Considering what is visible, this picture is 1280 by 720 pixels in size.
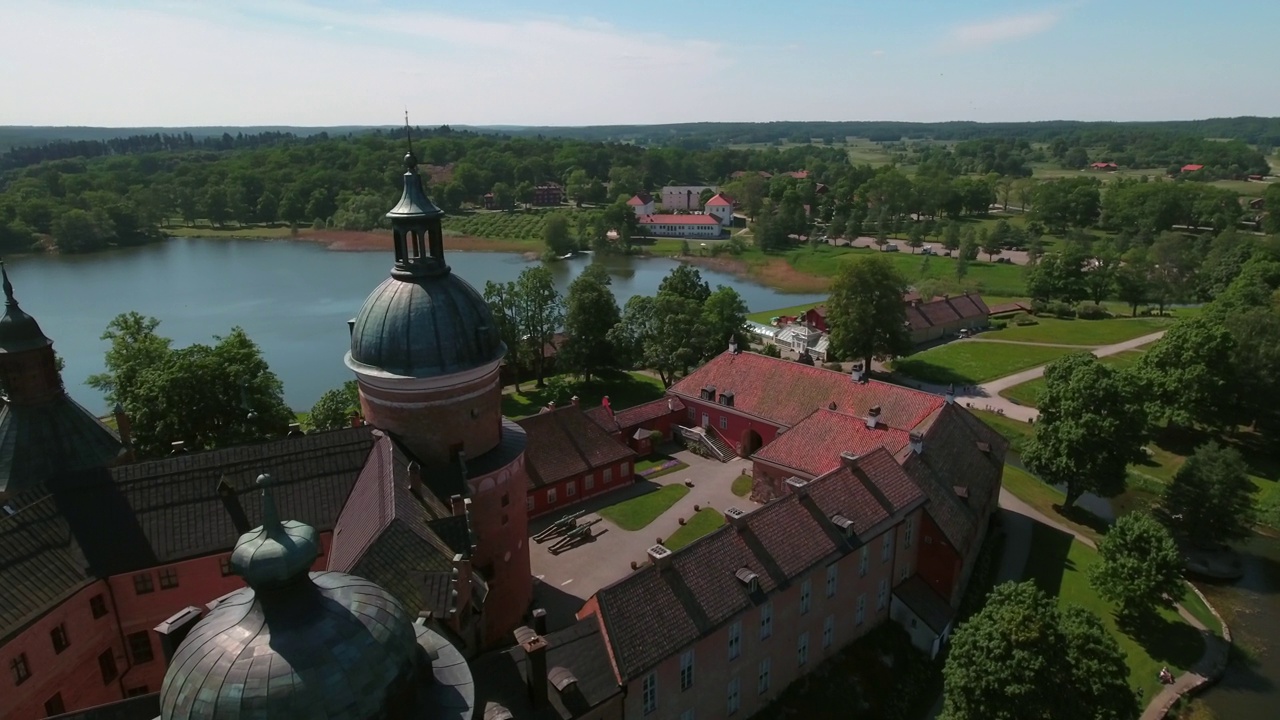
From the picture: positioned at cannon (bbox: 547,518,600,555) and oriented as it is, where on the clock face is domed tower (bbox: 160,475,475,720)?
The domed tower is roughly at 5 o'clock from the cannon.

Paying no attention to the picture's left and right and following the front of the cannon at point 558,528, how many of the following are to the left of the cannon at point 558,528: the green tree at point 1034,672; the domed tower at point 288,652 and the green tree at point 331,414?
1

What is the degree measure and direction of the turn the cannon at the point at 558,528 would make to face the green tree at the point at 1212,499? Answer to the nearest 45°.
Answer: approximately 45° to its right

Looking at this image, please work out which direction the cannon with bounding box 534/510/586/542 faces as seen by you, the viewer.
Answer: facing away from the viewer and to the right of the viewer

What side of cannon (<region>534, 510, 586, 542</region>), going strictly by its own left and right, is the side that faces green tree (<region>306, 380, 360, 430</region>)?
left

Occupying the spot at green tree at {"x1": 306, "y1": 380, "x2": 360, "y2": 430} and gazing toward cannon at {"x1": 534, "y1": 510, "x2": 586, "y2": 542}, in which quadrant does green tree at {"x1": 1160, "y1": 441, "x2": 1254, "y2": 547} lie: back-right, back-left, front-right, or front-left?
front-left

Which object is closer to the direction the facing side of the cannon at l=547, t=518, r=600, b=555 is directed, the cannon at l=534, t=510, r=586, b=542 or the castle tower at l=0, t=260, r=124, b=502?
the cannon

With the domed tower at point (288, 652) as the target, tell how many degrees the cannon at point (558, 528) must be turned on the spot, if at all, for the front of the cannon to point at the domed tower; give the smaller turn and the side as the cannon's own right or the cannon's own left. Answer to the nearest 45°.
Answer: approximately 135° to the cannon's own right

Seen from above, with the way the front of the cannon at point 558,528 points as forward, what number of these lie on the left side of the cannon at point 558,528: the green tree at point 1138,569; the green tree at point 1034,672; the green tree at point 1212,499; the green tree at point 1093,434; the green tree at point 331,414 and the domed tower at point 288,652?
1

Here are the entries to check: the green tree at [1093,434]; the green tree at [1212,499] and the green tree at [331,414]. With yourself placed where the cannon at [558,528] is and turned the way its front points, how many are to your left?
1

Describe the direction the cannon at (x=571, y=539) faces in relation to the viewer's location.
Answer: facing away from the viewer and to the right of the viewer

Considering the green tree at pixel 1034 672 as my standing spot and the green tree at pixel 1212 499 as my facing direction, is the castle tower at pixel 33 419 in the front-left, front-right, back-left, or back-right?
back-left

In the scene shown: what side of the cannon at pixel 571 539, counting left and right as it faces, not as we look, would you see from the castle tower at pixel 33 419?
back

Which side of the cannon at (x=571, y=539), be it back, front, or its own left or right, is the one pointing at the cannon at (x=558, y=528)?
left

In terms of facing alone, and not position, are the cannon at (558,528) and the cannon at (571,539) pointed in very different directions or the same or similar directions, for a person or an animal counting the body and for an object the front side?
same or similar directions

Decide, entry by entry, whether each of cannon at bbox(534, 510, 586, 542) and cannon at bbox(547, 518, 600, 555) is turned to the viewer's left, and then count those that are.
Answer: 0

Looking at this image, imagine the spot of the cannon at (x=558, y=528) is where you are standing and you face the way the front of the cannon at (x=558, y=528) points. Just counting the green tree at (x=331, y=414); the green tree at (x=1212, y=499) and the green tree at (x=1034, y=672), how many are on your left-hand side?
1

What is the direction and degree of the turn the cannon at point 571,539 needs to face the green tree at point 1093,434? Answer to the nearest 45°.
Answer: approximately 45° to its right
